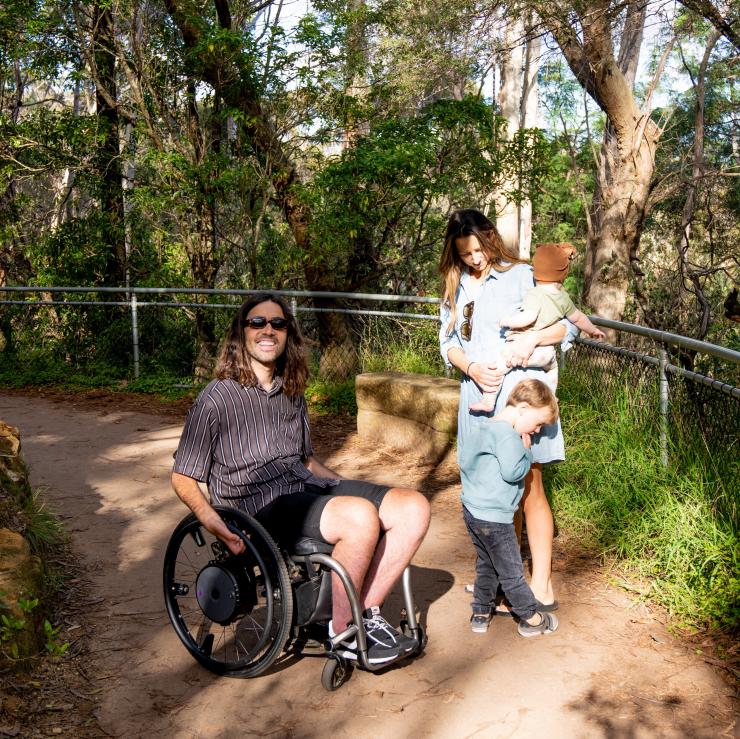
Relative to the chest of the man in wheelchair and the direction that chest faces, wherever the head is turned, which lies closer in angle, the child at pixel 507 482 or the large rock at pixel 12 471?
the child

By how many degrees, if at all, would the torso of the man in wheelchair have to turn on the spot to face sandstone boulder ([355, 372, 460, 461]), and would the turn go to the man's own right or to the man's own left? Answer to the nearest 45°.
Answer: approximately 135° to the man's own left

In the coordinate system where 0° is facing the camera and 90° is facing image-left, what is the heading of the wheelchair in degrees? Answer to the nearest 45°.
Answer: approximately 315°
